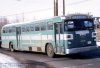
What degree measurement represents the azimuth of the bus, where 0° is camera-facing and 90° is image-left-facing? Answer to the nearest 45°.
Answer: approximately 315°
